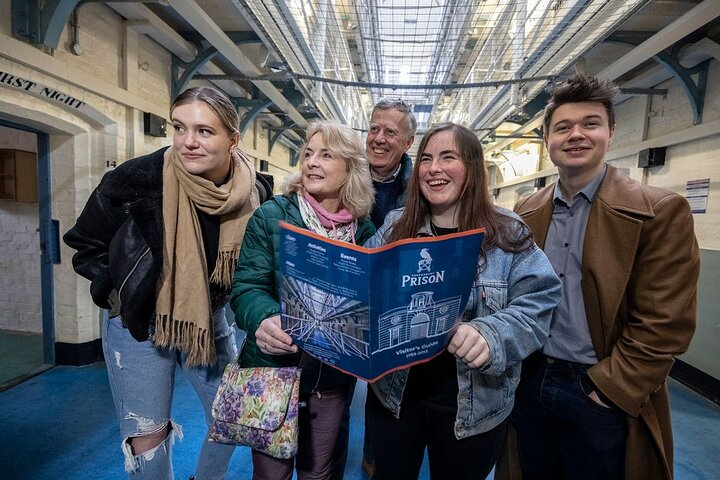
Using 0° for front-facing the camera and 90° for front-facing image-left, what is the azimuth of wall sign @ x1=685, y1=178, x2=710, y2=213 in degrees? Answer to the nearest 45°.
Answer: approximately 45°

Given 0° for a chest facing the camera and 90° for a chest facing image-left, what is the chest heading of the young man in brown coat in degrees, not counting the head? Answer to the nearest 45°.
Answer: approximately 45°

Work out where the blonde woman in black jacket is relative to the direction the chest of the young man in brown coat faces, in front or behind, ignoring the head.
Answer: in front

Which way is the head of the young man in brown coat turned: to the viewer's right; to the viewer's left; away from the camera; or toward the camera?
toward the camera

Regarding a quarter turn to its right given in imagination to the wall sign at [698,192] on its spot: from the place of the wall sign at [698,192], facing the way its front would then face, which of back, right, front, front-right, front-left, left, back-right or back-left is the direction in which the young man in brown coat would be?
back-left

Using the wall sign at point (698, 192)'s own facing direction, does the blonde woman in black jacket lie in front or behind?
in front
